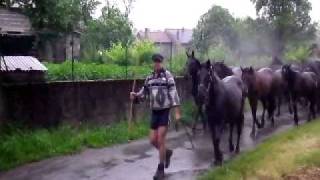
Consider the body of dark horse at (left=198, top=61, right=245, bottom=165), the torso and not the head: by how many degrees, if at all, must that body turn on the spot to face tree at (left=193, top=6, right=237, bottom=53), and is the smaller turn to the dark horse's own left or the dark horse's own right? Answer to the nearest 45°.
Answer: approximately 135° to the dark horse's own right

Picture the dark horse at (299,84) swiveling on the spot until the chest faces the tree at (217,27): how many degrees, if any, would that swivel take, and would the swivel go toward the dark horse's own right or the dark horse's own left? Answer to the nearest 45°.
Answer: approximately 135° to the dark horse's own right

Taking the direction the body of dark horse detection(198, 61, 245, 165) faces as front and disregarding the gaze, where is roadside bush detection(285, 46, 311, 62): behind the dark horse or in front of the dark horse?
behind

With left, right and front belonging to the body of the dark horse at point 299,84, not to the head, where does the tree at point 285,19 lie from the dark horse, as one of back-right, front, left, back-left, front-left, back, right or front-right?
back-right

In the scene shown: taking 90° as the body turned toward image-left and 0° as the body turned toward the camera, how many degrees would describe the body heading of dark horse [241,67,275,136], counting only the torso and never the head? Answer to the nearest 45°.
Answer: approximately 45°

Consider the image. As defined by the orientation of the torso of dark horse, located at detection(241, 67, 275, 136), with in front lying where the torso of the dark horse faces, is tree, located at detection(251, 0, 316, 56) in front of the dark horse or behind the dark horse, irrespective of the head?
behind
